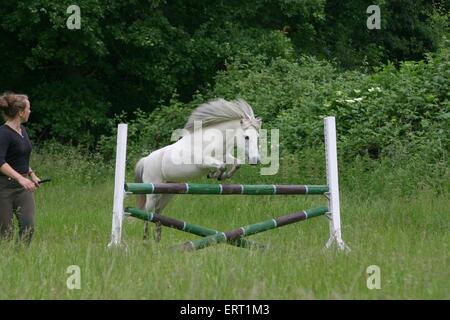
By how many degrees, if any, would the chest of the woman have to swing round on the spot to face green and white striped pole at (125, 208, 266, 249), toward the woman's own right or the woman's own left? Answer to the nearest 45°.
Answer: approximately 45° to the woman's own left

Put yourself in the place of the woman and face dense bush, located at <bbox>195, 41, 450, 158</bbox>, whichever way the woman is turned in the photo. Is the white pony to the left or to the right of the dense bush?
right

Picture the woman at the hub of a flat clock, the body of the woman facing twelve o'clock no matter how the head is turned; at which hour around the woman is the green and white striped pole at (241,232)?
The green and white striped pole is roughly at 11 o'clock from the woman.

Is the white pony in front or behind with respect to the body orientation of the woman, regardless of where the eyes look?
in front

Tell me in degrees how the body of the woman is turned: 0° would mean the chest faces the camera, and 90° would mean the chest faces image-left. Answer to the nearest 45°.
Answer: approximately 315°

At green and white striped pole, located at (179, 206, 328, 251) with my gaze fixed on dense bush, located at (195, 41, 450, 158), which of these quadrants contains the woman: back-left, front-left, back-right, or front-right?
back-left

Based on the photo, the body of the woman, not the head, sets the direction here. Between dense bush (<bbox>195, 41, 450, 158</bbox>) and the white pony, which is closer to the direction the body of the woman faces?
the white pony
